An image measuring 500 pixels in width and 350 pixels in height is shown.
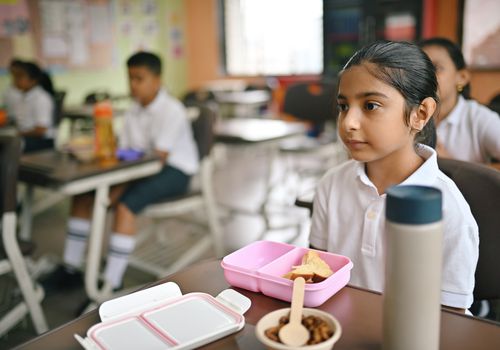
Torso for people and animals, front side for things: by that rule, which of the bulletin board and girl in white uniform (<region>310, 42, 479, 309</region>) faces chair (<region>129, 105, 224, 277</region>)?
the bulletin board

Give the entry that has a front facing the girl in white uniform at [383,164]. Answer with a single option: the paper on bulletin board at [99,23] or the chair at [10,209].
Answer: the paper on bulletin board

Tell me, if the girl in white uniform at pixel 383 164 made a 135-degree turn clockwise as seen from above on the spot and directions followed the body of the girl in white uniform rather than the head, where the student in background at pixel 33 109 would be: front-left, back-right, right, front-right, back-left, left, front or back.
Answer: front-left

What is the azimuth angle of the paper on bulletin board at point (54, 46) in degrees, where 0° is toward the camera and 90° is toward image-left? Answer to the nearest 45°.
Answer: approximately 0°

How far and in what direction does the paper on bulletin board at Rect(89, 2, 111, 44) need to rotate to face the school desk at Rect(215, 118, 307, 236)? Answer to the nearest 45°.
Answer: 0° — it already faces it

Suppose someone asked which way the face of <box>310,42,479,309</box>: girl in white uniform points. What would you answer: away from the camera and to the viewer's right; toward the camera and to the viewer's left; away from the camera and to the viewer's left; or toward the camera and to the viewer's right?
toward the camera and to the viewer's left

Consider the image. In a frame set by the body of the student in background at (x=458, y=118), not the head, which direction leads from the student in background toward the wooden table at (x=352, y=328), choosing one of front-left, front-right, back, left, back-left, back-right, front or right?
front-left

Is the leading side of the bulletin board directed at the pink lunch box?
yes

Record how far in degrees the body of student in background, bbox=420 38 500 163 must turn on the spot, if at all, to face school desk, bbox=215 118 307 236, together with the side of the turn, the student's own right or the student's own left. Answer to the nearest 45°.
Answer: approximately 90° to the student's own right

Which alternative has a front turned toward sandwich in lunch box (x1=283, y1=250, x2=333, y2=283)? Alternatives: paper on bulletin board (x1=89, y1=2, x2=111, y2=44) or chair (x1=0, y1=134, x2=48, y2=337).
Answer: the paper on bulletin board
